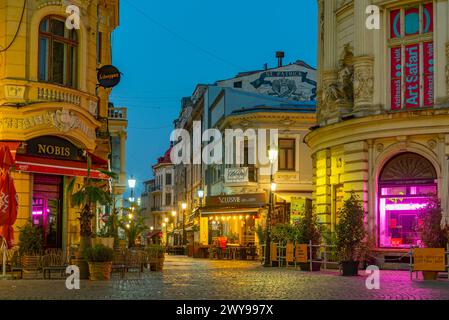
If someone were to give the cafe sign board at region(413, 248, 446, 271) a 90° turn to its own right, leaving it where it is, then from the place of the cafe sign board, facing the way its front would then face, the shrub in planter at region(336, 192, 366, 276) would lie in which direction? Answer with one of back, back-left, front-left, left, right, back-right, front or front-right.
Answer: front-right

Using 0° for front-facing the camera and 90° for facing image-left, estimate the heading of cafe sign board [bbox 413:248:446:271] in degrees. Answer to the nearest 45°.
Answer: approximately 0°

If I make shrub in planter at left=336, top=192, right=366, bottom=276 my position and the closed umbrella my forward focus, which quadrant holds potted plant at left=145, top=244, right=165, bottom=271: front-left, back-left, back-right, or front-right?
front-right

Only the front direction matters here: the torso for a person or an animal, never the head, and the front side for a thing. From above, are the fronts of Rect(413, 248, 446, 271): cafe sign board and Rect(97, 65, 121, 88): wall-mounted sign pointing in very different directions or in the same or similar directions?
same or similar directions

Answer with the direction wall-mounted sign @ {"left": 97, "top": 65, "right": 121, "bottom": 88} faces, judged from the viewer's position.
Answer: facing the viewer

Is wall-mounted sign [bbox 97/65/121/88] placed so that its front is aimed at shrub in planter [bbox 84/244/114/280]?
yes

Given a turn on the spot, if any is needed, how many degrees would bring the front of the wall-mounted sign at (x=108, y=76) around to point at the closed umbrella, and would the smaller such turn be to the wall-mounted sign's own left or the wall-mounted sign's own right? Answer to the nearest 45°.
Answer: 0° — it already faces it

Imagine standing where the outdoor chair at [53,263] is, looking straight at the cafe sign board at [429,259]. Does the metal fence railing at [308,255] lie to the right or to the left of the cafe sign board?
left

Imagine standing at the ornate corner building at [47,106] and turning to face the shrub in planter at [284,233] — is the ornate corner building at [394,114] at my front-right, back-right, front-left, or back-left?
front-right

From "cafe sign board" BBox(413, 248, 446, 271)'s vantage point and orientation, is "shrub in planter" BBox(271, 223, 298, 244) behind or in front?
behind

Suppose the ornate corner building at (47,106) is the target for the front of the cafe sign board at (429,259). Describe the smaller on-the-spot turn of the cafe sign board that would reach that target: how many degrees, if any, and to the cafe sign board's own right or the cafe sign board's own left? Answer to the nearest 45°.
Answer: approximately 90° to the cafe sign board's own right

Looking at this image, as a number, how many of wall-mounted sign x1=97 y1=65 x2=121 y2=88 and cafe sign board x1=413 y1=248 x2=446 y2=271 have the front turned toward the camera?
2

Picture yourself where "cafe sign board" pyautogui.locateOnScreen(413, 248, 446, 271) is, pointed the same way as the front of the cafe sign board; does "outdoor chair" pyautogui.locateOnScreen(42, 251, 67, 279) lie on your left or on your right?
on your right
